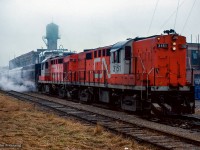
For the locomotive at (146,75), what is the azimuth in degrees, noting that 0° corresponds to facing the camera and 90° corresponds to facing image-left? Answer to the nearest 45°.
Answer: approximately 315°
